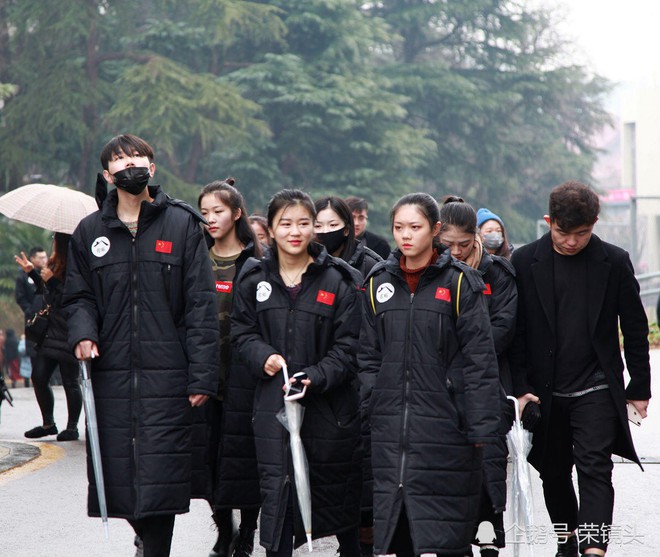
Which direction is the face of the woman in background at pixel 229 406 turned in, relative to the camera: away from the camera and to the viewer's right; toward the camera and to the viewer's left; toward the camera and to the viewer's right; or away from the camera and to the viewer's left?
toward the camera and to the viewer's left

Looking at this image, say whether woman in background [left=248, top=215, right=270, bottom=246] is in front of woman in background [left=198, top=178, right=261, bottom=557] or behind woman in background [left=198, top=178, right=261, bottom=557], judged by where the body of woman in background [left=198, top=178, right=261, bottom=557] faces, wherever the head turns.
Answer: behind

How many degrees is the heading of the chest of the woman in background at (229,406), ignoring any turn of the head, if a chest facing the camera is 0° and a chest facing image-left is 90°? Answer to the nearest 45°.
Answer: approximately 45°

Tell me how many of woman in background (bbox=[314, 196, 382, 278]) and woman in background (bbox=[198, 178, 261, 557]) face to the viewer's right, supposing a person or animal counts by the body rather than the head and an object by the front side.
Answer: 0

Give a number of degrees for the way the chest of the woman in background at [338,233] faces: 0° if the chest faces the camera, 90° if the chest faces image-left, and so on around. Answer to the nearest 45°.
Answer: approximately 45°

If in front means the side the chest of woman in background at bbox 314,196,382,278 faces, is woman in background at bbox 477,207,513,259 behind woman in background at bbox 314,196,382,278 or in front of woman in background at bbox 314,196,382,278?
behind

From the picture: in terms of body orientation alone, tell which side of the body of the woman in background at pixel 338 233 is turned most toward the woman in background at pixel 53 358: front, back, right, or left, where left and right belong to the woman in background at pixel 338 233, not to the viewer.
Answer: right

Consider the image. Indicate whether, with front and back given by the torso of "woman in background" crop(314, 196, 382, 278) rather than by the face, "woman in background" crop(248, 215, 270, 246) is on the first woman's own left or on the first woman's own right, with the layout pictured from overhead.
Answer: on the first woman's own right
